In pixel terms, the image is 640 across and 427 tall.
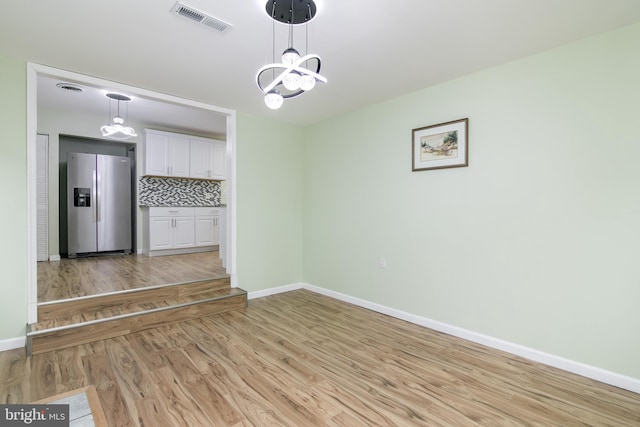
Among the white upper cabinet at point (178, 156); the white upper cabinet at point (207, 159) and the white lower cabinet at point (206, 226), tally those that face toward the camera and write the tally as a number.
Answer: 3

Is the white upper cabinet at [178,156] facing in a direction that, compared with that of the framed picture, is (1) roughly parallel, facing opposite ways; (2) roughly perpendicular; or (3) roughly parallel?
roughly perpendicular

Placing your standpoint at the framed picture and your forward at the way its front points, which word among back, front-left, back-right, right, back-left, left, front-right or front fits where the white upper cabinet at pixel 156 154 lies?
front-right

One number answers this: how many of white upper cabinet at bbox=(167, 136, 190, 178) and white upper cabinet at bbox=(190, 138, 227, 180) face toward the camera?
2

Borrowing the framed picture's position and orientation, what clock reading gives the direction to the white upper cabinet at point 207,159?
The white upper cabinet is roughly at 2 o'clock from the framed picture.

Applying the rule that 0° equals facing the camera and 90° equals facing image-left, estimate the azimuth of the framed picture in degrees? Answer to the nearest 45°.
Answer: approximately 45°

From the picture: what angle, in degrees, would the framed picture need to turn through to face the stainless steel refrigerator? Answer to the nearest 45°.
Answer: approximately 45° to its right

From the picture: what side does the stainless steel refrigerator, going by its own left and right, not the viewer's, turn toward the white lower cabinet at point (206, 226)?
left

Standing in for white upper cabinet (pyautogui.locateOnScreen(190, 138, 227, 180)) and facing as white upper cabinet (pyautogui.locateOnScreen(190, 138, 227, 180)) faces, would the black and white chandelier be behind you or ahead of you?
ahead

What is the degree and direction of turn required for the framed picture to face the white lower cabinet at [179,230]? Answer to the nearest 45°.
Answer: approximately 45° to its right

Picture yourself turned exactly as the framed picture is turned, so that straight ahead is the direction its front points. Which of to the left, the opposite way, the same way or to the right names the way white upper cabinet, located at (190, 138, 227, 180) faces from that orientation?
to the left

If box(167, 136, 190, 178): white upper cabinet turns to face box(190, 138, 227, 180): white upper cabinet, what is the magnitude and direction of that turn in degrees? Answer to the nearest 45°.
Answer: approximately 90° to its left

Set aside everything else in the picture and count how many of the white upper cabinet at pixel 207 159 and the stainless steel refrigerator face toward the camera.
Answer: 2

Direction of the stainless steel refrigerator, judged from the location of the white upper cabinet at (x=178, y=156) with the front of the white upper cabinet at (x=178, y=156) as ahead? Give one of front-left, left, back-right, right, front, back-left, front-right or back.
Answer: right
